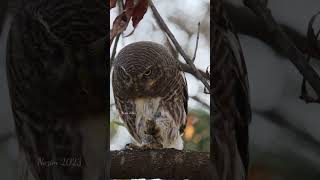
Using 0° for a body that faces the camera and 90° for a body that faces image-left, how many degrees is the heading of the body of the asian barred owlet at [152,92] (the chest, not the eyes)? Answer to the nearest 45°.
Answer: approximately 0°
